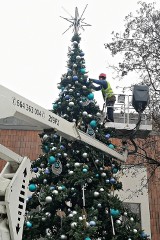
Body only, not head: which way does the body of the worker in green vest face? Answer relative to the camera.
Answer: to the viewer's left
